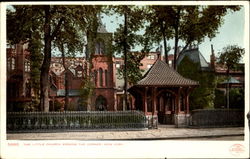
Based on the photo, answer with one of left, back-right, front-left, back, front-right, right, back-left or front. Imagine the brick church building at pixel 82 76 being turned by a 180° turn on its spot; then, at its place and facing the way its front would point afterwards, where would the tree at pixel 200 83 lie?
right

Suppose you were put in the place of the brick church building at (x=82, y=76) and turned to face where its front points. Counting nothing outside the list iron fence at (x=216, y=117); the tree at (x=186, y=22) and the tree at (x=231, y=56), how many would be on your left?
3

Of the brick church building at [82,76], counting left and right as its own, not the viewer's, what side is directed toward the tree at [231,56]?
left

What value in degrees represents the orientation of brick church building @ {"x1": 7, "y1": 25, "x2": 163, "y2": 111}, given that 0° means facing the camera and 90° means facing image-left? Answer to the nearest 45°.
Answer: approximately 0°

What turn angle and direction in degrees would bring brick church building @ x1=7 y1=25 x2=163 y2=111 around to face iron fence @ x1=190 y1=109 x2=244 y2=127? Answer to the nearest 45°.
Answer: approximately 90° to its left

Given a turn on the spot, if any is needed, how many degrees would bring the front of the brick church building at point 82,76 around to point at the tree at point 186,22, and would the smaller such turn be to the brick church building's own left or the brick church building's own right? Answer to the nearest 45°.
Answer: approximately 90° to the brick church building's own left
